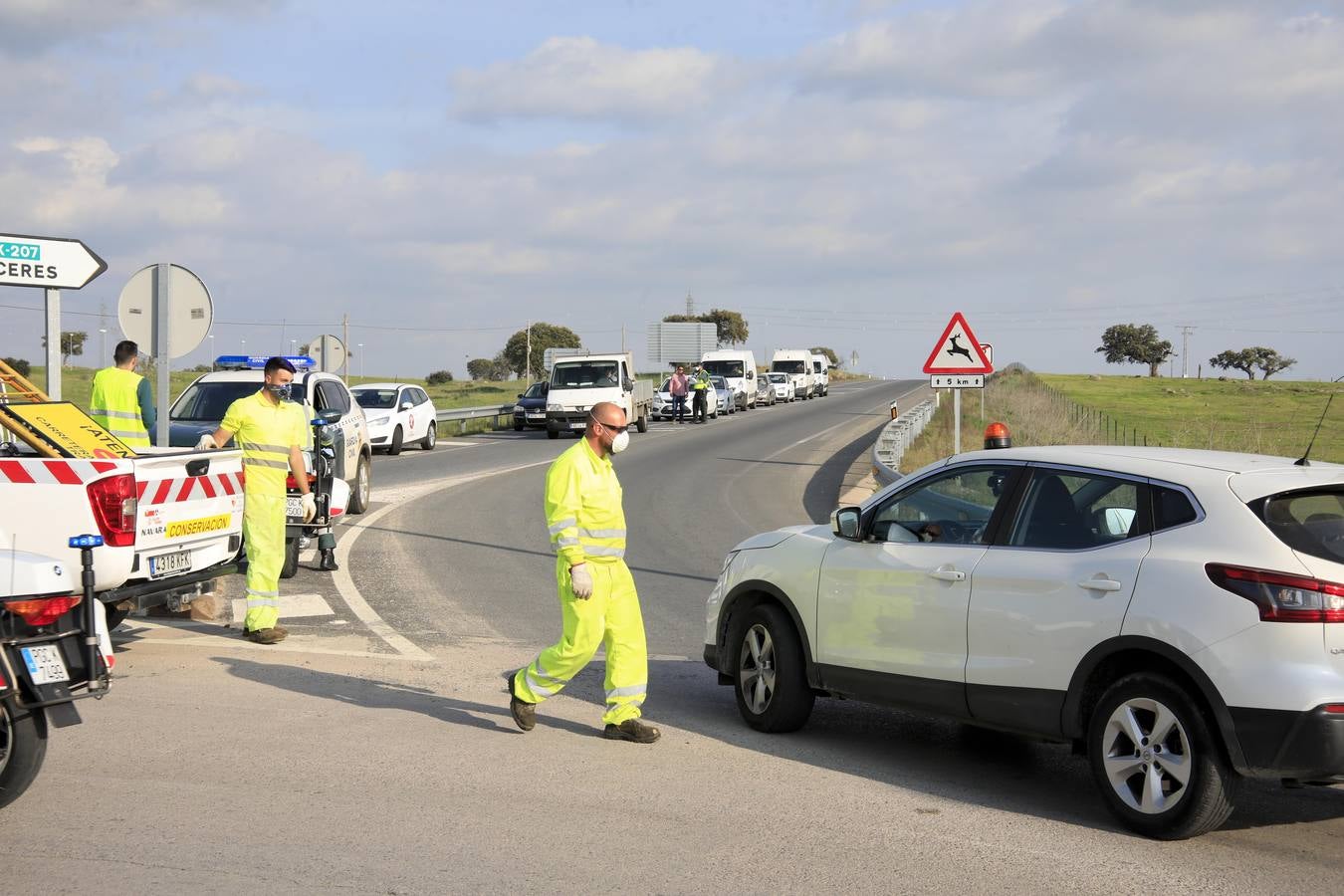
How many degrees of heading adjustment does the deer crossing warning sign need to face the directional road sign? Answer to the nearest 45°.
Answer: approximately 45° to its right

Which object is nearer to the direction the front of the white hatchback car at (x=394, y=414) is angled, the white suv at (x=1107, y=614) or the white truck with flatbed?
the white suv

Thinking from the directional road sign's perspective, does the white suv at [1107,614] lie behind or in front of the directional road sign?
in front

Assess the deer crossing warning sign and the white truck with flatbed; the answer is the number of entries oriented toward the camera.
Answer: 2

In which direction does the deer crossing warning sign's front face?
toward the camera

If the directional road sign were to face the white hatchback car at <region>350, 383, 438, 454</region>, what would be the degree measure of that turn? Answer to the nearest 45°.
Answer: approximately 135° to its left

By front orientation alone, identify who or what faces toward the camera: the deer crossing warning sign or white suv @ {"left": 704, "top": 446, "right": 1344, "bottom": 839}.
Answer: the deer crossing warning sign

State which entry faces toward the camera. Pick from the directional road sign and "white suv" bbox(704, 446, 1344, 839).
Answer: the directional road sign

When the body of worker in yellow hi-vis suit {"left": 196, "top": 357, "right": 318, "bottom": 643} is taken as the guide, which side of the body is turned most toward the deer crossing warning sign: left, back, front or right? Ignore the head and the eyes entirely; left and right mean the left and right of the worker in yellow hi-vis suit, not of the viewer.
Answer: left

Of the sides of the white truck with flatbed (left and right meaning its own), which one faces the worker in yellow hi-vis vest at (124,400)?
front

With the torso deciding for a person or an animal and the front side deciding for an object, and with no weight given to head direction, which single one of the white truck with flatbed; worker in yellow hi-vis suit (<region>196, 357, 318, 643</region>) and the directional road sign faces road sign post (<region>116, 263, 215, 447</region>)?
the white truck with flatbed

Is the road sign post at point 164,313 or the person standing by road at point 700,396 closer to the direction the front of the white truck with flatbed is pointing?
the road sign post

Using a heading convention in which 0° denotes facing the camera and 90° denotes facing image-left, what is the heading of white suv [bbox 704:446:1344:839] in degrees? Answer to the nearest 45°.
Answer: approximately 135°

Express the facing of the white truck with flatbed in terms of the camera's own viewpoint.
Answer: facing the viewer
